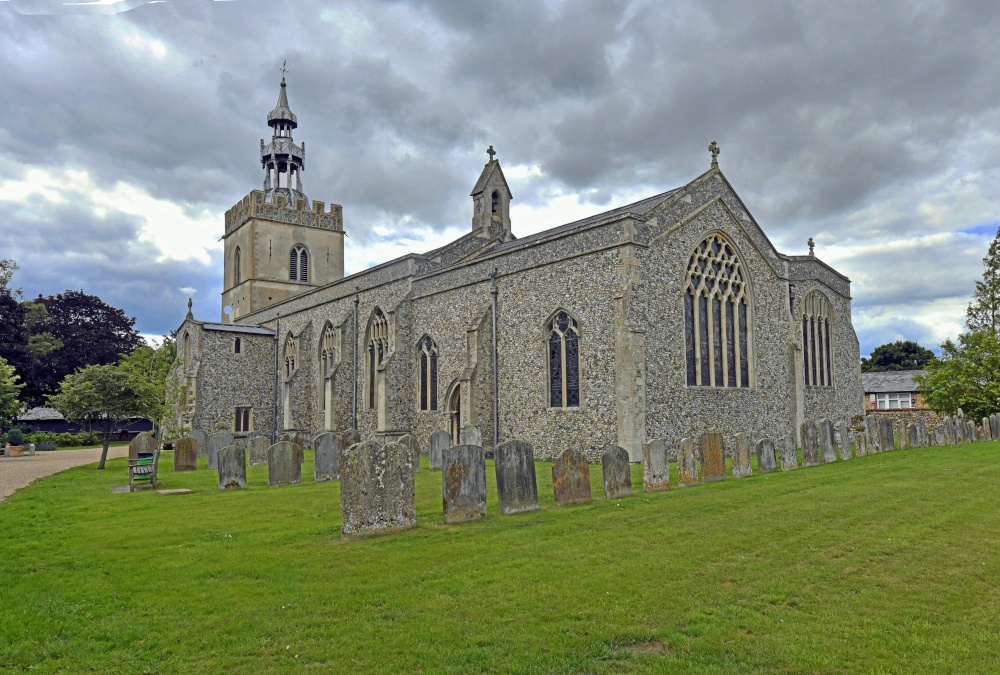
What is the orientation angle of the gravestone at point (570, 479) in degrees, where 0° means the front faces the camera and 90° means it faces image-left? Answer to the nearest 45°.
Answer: approximately 0°

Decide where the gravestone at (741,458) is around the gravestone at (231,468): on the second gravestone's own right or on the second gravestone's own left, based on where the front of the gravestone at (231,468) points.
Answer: on the second gravestone's own left

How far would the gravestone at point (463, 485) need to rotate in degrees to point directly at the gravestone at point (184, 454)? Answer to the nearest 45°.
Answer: approximately 135° to its right

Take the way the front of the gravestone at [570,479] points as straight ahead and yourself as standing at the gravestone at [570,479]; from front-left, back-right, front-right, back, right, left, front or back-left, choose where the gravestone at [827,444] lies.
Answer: back-left

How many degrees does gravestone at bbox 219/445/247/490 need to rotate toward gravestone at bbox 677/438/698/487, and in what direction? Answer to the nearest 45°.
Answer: approximately 45° to its left

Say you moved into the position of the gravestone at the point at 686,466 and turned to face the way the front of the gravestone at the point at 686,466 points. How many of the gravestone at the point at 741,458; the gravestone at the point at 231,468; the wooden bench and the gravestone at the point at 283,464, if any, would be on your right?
3

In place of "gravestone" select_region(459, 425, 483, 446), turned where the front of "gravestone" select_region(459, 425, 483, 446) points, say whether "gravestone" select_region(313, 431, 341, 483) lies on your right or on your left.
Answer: on your right

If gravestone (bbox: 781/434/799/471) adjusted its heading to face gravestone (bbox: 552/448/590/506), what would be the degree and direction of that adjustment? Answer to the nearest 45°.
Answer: approximately 45° to its right
